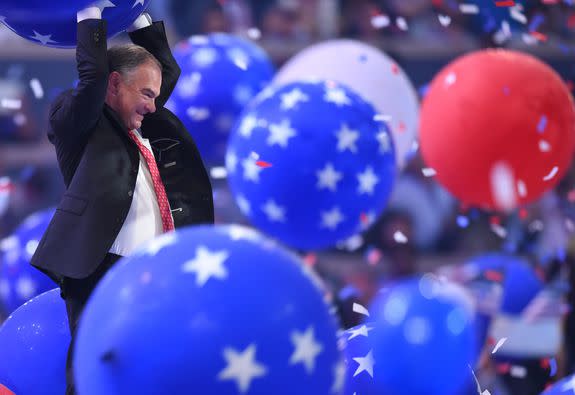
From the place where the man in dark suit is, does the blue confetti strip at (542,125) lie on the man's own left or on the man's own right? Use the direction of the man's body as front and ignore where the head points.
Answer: on the man's own left

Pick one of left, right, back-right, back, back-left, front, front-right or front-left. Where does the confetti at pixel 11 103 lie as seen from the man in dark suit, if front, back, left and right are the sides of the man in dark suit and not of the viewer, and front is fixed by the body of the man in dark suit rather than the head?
back-left

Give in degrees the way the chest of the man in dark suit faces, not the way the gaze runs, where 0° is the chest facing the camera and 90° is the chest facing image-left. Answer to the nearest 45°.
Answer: approximately 315°

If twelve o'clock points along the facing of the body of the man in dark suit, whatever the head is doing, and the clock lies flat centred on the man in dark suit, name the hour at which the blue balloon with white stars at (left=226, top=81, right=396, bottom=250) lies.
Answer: The blue balloon with white stars is roughly at 9 o'clock from the man in dark suit.

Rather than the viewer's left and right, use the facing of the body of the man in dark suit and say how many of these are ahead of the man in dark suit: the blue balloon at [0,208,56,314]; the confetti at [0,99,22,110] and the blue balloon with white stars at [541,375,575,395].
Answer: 1

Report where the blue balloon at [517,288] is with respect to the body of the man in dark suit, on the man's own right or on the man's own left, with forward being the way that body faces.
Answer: on the man's own left

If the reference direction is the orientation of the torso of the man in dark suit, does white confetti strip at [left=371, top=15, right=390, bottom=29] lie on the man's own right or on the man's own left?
on the man's own left

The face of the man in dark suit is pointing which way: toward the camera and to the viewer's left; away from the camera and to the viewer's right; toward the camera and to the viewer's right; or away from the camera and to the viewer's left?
toward the camera and to the viewer's right
